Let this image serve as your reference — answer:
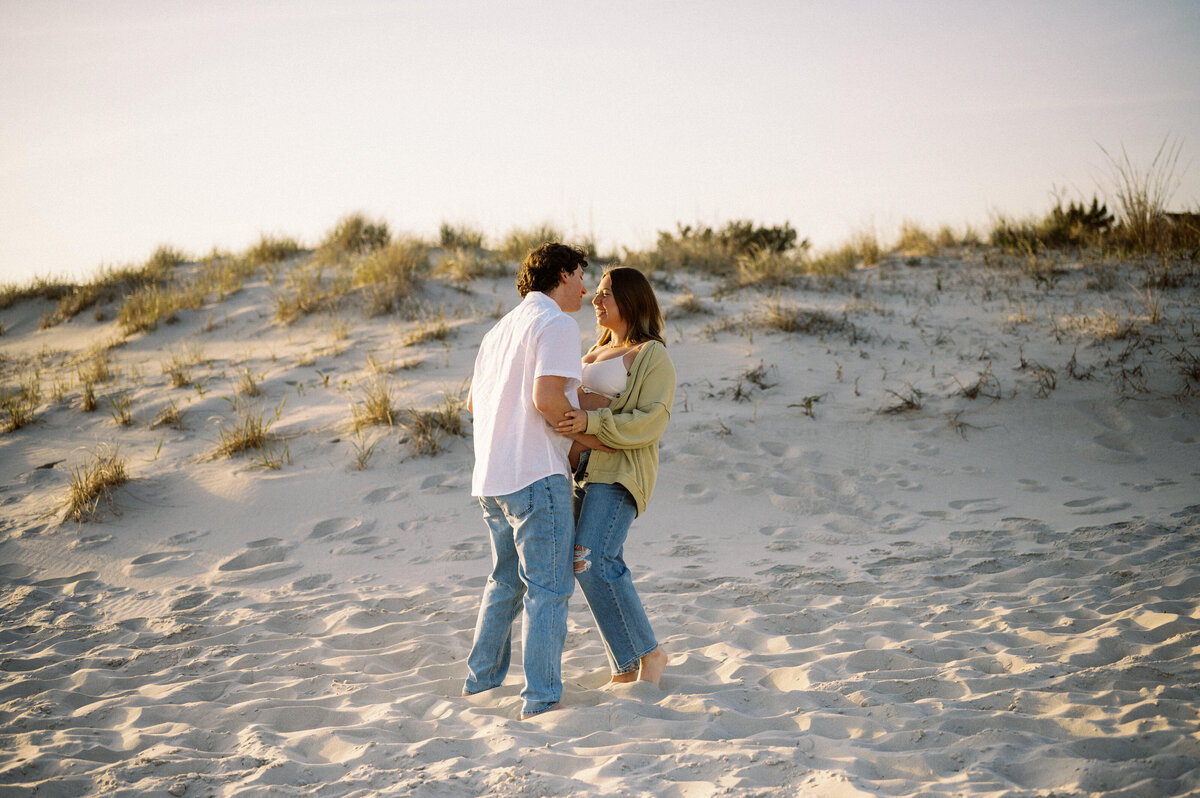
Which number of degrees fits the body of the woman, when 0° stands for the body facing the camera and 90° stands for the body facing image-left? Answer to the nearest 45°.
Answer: approximately 45°

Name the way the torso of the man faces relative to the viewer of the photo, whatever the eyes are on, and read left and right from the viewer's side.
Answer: facing away from the viewer and to the right of the viewer

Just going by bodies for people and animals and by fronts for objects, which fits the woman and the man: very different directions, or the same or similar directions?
very different directions

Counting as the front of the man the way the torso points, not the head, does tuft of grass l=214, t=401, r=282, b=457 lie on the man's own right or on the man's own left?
on the man's own left

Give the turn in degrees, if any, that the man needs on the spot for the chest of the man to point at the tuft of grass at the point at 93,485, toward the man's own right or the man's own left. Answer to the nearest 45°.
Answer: approximately 90° to the man's own left

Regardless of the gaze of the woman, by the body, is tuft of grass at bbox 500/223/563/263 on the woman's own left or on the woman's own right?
on the woman's own right

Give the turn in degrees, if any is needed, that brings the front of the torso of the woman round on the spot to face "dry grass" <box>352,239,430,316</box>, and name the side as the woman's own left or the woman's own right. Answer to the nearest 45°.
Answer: approximately 135° to the woman's own right

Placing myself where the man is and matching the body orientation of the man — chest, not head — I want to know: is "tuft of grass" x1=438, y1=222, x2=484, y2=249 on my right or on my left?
on my left

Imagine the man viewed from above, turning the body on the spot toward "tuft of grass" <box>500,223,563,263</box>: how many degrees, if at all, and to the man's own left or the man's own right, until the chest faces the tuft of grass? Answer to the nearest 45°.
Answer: approximately 45° to the man's own left
